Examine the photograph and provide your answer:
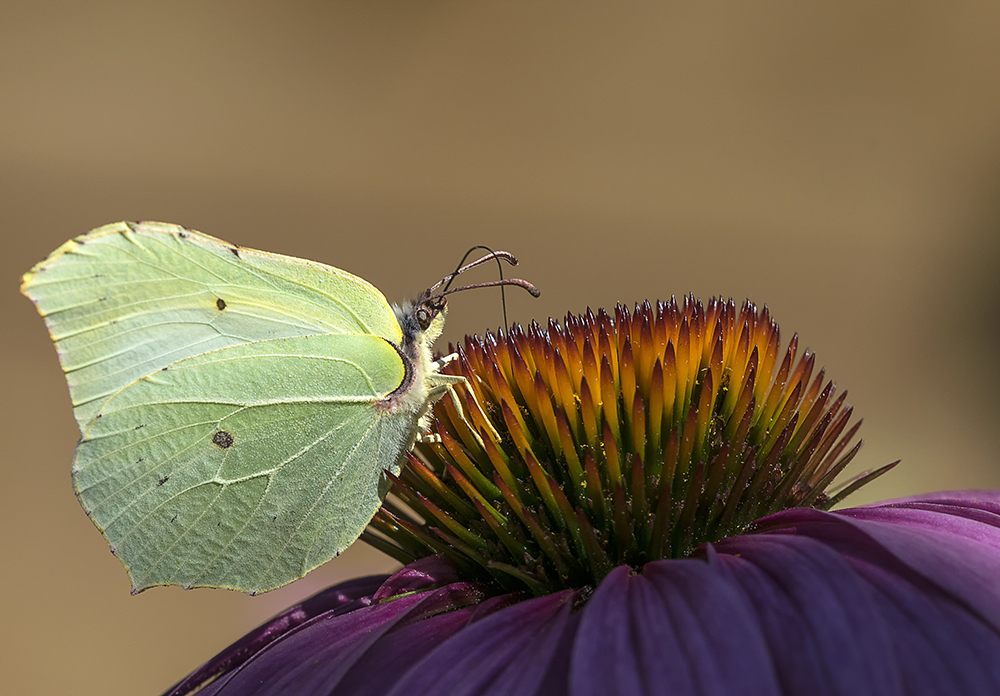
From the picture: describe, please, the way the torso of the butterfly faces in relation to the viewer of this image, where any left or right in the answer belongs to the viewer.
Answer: facing to the right of the viewer
